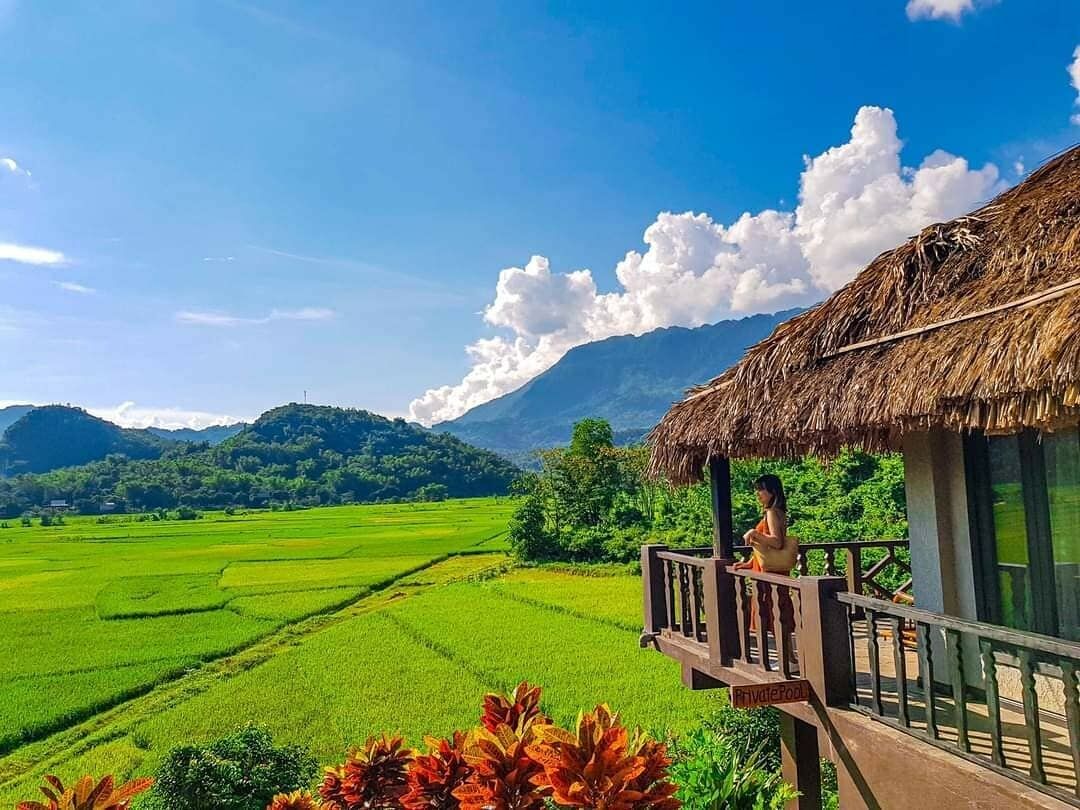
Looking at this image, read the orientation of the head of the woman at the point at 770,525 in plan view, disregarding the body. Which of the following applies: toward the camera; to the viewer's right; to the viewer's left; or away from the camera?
to the viewer's left

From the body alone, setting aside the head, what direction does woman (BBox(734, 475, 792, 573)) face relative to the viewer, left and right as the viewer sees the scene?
facing to the left of the viewer

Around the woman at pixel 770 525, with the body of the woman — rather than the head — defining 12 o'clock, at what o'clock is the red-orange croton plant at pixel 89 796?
The red-orange croton plant is roughly at 10 o'clock from the woman.

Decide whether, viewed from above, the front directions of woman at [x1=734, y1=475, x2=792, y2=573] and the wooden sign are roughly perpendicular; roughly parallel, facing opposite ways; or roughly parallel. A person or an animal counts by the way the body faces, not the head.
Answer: roughly perpendicular

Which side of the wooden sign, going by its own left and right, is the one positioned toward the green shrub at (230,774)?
right
